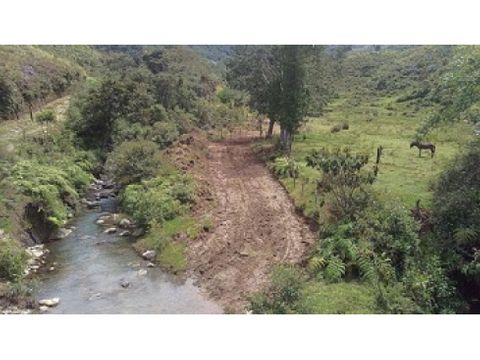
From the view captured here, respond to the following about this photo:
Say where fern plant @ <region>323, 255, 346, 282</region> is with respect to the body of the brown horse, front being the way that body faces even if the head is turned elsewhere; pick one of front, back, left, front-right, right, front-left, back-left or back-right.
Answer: left

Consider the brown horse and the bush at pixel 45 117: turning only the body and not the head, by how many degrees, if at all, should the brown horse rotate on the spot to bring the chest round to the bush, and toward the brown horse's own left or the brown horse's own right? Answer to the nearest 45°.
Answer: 0° — it already faces it

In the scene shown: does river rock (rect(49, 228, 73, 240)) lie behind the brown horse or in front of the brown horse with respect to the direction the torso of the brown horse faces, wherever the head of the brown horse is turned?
in front

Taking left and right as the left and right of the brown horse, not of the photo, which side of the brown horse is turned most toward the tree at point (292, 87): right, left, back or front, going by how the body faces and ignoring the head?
front

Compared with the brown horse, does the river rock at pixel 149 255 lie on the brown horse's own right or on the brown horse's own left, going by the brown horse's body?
on the brown horse's own left

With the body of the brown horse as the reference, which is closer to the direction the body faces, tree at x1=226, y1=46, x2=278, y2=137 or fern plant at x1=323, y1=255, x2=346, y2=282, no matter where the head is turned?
the tree

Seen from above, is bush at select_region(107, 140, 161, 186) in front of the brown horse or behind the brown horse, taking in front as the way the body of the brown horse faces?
in front

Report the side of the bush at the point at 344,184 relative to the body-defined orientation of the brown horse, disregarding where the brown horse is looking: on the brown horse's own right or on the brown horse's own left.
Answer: on the brown horse's own left

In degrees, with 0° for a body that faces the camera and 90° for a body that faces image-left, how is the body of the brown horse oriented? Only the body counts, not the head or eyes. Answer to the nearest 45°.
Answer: approximately 90°

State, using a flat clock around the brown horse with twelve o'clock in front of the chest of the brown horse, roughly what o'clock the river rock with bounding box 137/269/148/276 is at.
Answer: The river rock is roughly at 10 o'clock from the brown horse.

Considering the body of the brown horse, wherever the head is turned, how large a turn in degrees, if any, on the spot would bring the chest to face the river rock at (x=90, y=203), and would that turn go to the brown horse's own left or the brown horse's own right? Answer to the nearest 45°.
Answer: approximately 45° to the brown horse's own left
